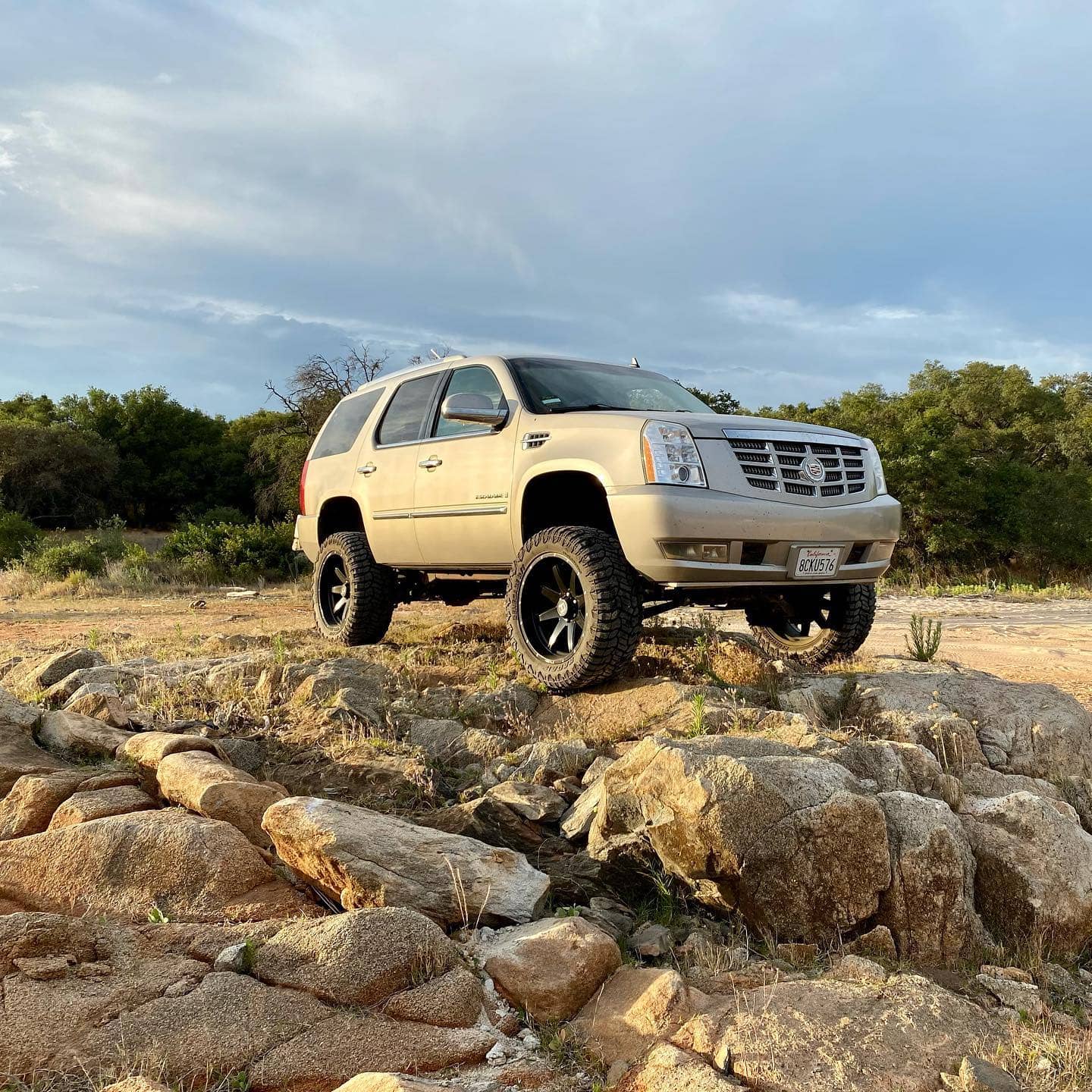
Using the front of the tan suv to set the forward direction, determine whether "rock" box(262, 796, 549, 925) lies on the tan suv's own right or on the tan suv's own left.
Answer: on the tan suv's own right

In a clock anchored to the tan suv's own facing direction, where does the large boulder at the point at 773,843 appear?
The large boulder is roughly at 1 o'clock from the tan suv.

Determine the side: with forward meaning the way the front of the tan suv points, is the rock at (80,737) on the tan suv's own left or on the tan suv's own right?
on the tan suv's own right

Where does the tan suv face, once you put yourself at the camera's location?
facing the viewer and to the right of the viewer

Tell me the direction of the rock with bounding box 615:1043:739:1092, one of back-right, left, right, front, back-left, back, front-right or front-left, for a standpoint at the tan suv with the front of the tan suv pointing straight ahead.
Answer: front-right

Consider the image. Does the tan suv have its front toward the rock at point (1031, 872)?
yes

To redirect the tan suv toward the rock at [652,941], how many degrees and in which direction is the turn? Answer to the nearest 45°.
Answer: approximately 45° to its right

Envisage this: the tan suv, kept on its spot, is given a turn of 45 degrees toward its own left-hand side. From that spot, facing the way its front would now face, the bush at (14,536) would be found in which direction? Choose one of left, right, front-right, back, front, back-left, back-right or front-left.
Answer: back-left

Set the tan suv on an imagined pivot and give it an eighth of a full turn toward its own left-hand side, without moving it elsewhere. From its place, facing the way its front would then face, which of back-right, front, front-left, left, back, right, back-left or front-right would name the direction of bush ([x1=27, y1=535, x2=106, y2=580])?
back-left

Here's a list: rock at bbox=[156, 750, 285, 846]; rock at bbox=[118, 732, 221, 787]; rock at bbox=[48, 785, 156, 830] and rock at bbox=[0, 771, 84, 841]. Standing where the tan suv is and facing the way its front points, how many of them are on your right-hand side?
4

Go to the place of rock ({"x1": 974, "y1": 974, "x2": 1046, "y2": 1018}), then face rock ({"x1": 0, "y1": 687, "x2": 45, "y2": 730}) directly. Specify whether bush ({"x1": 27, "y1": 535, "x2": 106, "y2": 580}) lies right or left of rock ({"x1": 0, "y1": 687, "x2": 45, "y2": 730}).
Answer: right

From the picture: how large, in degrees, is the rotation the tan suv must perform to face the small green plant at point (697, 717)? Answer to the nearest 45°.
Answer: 0° — it already faces it

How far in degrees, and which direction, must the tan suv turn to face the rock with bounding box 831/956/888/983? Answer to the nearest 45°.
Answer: approximately 45° to its right

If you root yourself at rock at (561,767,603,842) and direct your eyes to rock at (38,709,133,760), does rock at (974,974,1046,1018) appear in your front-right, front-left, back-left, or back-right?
back-left

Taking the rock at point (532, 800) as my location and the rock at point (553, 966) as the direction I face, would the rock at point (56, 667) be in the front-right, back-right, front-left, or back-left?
back-right

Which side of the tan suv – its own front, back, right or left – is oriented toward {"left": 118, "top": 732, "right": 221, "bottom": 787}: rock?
right

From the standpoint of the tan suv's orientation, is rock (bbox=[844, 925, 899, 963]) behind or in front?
in front

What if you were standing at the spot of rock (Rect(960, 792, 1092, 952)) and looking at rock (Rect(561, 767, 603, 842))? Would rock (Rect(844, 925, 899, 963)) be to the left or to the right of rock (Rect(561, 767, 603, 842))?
left

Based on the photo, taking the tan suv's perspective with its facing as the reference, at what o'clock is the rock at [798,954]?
The rock is roughly at 1 o'clock from the tan suv.

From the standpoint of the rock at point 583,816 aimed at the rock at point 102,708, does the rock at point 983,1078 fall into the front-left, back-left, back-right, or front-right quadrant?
back-left

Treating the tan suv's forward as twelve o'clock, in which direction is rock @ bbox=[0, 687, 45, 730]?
The rock is roughly at 4 o'clock from the tan suv.
